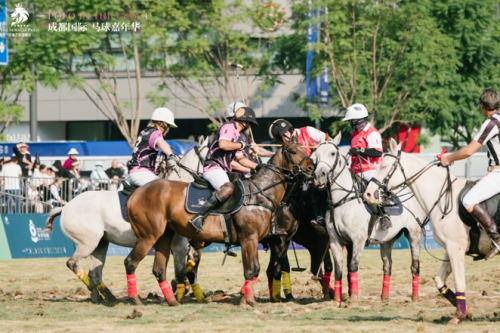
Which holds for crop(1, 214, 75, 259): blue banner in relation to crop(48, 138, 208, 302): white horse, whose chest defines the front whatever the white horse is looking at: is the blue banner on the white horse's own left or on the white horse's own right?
on the white horse's own left

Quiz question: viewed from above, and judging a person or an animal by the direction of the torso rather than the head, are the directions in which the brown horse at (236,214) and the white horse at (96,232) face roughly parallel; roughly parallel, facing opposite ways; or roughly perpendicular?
roughly parallel

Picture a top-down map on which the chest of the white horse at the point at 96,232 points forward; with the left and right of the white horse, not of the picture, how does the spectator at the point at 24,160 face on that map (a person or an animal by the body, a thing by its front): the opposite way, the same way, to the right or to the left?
to the right

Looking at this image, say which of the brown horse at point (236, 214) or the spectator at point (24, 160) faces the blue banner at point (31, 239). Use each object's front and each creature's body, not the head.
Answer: the spectator

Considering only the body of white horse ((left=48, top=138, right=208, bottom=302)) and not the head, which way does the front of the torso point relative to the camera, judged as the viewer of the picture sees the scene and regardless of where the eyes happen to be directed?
to the viewer's right

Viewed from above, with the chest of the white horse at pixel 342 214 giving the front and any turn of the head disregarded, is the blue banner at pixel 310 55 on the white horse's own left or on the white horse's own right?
on the white horse's own right

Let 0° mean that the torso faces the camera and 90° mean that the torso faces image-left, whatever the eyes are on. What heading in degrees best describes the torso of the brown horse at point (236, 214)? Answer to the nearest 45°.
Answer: approximately 270°

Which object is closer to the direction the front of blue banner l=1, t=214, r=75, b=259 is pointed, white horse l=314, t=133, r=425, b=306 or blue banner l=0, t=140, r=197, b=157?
the white horse

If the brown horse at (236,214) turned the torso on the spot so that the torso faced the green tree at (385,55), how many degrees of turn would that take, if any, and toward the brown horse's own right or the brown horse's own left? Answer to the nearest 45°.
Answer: approximately 90° to the brown horse's own left

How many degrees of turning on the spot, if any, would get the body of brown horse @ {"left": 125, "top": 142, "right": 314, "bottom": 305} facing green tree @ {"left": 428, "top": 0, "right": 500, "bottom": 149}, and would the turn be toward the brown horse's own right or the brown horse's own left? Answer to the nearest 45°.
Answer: approximately 45° to the brown horse's own left

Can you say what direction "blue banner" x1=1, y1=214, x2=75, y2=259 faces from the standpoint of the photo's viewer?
facing the viewer

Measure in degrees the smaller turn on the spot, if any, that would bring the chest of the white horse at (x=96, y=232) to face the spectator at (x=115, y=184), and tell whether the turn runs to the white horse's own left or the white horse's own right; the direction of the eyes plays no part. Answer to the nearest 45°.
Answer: approximately 90° to the white horse's own left

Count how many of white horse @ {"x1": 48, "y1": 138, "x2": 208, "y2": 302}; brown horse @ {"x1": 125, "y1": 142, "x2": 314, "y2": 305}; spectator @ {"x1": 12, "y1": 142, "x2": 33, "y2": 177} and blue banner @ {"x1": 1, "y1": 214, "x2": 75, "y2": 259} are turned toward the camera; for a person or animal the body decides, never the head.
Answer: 2

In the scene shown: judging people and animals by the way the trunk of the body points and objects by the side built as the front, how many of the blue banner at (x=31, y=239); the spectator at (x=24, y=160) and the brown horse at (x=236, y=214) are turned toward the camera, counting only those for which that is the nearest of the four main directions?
2
